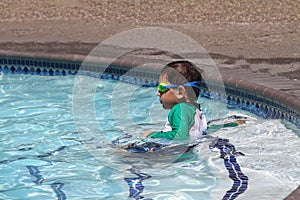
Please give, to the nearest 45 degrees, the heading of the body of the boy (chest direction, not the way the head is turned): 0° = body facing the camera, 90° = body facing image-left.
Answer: approximately 90°

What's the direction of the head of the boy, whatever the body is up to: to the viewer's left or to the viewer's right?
to the viewer's left
